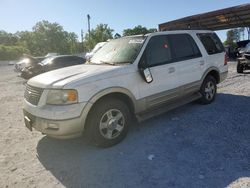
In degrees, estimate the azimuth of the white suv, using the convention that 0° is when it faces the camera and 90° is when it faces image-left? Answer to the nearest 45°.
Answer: approximately 45°

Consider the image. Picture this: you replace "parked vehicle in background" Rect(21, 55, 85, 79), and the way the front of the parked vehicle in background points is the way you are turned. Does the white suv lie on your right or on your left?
on your left

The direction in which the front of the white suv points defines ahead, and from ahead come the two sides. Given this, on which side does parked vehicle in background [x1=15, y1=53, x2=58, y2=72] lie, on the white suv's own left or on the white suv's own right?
on the white suv's own right

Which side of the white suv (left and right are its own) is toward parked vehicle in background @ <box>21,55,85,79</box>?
right

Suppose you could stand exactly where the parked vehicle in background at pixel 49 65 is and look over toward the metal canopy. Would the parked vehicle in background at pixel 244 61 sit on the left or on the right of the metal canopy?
right

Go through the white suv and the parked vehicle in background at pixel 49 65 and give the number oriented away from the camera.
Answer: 0

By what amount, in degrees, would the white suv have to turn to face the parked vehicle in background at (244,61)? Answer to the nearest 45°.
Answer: approximately 180°
